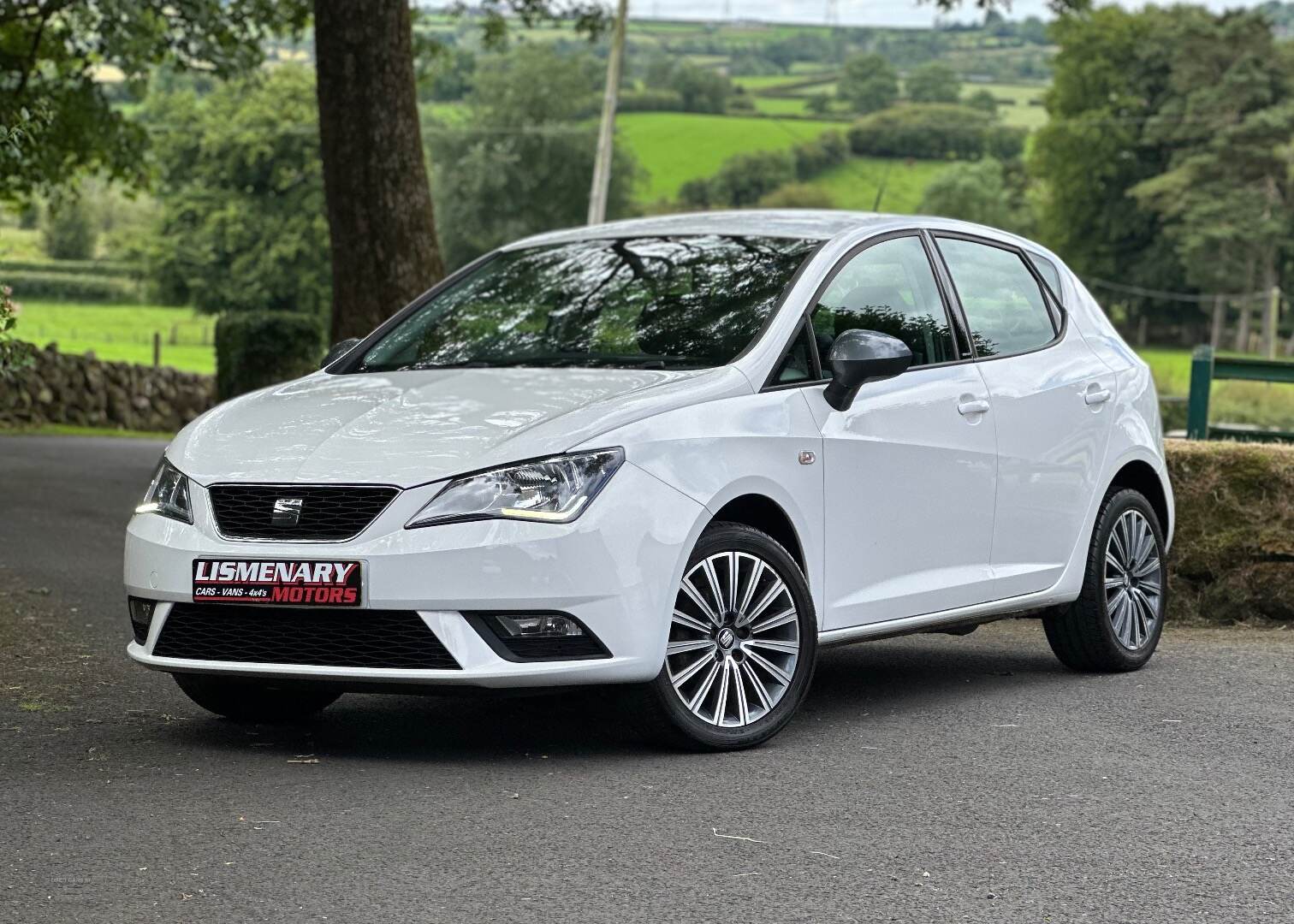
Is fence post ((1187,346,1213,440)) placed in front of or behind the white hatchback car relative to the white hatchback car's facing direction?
behind

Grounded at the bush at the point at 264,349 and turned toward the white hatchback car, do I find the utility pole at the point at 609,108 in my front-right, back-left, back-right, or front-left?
back-left

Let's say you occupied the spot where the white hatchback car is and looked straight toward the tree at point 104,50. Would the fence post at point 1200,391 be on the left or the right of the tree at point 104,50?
right

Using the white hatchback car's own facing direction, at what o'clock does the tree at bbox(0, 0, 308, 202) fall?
The tree is roughly at 4 o'clock from the white hatchback car.

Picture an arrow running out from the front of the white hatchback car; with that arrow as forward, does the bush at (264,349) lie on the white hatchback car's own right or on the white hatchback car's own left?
on the white hatchback car's own right

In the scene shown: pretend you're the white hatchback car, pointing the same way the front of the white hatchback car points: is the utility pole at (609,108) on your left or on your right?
on your right

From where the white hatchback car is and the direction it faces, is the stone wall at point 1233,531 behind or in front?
behind

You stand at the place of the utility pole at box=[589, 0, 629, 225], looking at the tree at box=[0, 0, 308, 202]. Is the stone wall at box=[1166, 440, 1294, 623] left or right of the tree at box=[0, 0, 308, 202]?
left

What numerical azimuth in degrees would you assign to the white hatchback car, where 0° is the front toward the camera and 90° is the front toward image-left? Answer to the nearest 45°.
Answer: approximately 45°
